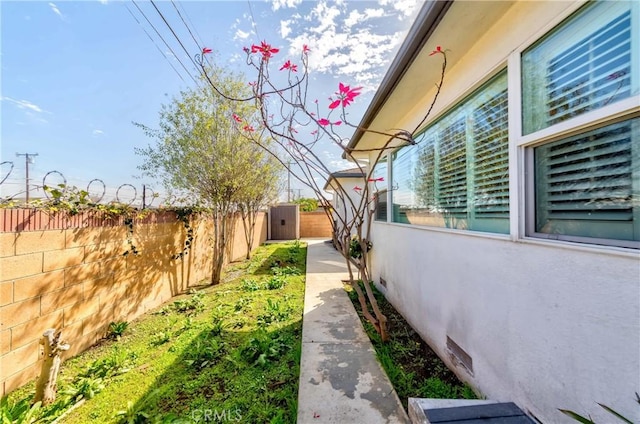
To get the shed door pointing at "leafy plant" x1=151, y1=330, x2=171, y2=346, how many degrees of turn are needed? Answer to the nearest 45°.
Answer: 0° — it already faces it

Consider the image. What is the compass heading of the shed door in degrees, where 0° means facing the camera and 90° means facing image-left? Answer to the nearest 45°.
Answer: approximately 0°

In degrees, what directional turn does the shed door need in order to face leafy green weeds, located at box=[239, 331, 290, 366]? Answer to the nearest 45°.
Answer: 0° — it already faces it

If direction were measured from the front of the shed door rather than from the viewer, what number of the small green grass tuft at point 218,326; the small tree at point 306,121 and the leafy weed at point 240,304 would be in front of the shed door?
3

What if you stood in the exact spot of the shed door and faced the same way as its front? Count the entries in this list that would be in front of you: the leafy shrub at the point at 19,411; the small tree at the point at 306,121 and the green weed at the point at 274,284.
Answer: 3

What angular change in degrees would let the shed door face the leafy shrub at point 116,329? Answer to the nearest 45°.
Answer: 0° — it already faces it

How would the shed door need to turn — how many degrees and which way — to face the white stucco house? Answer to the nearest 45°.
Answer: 0° — it already faces it

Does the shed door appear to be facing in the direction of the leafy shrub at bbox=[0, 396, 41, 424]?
yes
